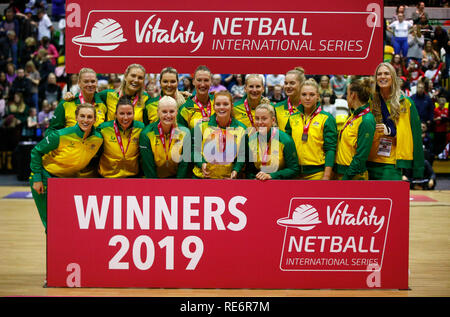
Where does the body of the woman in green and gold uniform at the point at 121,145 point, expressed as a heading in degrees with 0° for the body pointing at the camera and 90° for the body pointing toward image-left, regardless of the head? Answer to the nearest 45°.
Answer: approximately 0°

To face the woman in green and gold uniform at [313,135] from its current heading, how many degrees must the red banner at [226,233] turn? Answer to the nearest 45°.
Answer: approximately 135° to its left

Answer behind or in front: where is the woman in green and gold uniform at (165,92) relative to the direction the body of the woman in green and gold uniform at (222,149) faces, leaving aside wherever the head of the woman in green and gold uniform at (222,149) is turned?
behind

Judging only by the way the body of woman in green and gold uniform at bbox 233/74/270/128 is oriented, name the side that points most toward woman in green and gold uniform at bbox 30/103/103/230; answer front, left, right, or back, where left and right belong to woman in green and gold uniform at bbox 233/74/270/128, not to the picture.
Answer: right

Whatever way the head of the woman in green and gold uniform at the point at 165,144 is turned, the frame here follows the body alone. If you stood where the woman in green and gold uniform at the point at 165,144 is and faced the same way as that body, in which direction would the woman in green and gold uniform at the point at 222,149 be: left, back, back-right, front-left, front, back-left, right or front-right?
left

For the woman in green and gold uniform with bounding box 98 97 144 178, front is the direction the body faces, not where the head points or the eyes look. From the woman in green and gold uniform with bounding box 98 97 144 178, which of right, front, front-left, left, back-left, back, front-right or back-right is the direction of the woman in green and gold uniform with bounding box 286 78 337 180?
left

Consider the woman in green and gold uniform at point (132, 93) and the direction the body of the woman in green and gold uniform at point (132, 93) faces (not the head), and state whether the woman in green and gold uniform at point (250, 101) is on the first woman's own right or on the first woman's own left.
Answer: on the first woman's own left

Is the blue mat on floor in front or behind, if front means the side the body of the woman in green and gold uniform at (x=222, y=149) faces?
behind
